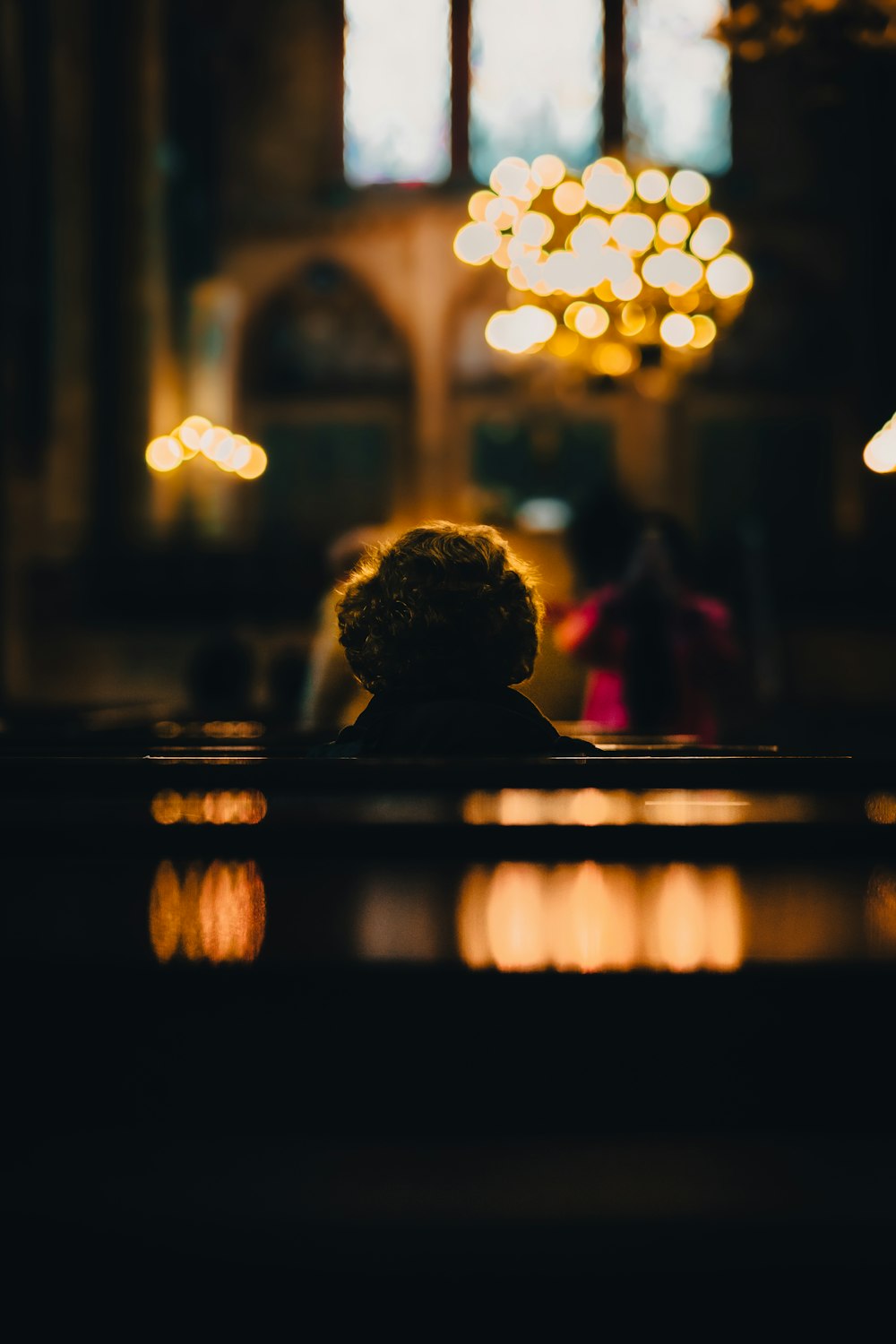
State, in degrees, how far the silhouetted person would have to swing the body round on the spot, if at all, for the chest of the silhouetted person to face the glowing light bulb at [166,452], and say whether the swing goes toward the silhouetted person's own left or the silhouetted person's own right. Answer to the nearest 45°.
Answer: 0° — they already face it

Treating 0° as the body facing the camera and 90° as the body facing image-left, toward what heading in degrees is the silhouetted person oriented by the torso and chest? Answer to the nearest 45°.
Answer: approximately 180°

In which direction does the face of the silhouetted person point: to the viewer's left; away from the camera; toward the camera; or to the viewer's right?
away from the camera

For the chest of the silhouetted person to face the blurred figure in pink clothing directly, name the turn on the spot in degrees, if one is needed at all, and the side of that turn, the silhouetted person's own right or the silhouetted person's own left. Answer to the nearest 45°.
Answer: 0° — they already face them
